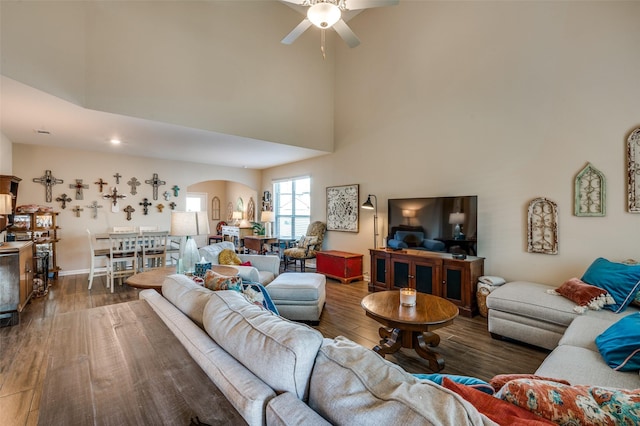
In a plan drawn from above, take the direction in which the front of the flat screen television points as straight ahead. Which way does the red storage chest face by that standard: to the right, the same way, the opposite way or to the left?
the same way

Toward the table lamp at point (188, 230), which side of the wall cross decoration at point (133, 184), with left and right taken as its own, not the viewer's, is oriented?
front

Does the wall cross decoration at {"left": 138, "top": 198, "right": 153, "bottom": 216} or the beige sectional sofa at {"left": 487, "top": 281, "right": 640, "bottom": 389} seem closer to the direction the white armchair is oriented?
the beige sectional sofa

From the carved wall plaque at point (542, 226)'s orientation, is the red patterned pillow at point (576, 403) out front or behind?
out front

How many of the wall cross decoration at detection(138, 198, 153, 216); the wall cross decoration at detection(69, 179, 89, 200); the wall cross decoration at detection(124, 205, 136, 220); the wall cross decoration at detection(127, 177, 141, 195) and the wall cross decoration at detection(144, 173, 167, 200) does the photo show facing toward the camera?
5

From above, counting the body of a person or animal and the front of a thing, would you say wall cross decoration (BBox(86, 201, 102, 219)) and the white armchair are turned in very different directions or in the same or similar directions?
same or similar directions

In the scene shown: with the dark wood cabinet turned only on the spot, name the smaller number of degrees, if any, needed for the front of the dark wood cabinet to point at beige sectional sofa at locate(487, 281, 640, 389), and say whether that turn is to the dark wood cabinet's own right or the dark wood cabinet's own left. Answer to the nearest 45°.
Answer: approximately 90° to the dark wood cabinet's own left

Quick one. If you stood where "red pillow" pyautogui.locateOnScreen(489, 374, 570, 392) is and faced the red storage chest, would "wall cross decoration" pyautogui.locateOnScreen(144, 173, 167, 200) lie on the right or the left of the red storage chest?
left

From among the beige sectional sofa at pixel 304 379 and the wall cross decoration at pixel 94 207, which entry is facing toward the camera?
the wall cross decoration

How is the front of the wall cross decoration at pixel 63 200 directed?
toward the camera

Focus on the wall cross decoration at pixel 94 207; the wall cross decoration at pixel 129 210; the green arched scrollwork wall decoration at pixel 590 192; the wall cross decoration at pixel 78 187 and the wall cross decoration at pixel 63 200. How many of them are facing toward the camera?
5

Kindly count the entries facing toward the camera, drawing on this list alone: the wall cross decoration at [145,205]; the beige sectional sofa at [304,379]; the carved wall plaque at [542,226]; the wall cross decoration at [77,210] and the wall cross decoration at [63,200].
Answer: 4

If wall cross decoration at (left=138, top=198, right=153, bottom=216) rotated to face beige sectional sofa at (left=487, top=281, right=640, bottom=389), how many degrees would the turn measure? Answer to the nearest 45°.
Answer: approximately 45° to its left

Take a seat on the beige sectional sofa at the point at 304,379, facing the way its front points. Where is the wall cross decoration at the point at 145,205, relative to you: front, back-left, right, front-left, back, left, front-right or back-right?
left

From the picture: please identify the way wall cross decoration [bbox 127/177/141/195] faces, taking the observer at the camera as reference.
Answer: facing the viewer

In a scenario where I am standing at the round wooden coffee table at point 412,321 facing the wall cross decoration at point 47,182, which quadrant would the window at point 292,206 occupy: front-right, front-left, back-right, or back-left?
front-right

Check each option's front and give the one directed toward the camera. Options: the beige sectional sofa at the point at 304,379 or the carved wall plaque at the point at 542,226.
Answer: the carved wall plaque

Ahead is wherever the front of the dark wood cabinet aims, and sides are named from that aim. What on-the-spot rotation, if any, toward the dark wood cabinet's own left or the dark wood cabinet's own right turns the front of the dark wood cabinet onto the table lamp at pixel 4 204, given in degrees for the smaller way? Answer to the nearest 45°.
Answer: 0° — it already faces it

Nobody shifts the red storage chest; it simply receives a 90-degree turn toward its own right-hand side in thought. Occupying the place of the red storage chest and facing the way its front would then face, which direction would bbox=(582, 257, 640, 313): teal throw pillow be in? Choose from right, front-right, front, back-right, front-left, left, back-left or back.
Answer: back
